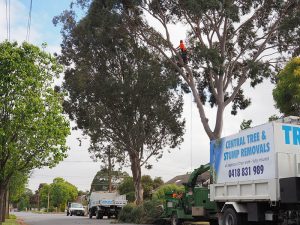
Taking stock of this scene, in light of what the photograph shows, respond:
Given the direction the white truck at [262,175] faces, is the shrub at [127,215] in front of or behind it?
behind

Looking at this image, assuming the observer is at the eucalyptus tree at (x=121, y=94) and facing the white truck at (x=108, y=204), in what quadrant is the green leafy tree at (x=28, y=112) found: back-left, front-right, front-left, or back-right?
back-left

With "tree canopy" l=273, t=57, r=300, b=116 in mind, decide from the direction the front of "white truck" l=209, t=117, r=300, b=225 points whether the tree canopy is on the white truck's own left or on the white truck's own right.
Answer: on the white truck's own left

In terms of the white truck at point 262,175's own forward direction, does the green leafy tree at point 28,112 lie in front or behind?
behind

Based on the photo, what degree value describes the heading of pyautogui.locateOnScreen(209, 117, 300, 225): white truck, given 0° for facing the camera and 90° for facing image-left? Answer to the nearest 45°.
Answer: approximately 315°
